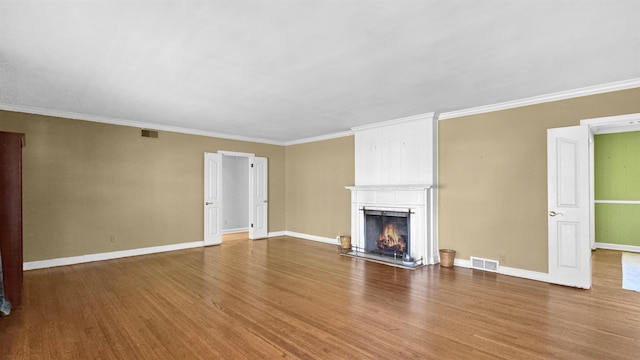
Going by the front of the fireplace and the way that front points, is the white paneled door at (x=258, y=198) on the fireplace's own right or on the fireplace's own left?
on the fireplace's own right

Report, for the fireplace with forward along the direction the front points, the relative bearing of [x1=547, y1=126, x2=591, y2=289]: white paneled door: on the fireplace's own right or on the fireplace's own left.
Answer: on the fireplace's own left

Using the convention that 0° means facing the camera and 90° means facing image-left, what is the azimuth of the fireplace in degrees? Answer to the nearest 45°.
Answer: approximately 45°

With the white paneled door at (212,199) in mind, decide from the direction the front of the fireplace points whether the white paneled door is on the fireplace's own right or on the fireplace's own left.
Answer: on the fireplace's own right

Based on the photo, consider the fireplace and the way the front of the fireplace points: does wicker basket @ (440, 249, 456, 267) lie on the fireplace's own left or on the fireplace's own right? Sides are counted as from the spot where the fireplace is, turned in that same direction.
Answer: on the fireplace's own left
